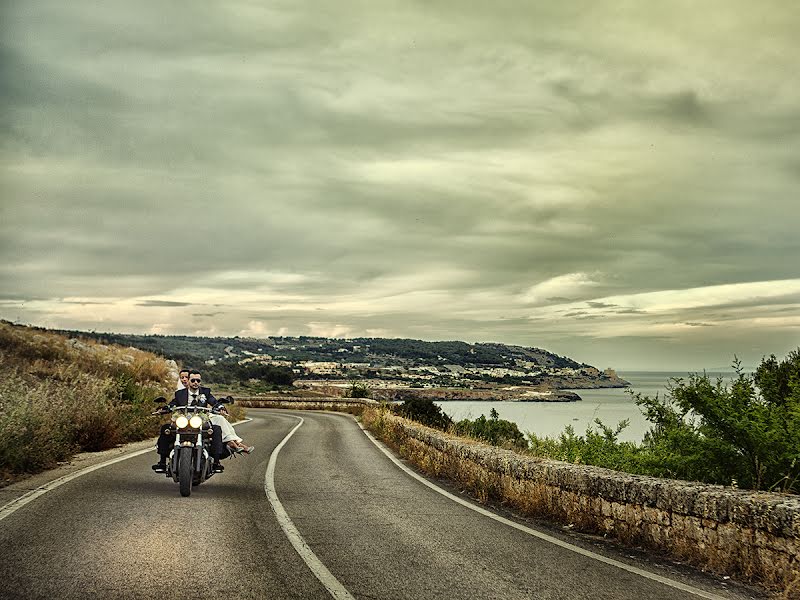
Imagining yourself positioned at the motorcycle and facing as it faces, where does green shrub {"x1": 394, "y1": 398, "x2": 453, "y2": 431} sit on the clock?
The green shrub is roughly at 7 o'clock from the motorcycle.

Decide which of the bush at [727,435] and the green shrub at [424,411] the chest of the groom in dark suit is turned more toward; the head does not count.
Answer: the bush

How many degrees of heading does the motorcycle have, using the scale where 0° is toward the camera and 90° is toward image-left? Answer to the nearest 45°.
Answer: approximately 0°

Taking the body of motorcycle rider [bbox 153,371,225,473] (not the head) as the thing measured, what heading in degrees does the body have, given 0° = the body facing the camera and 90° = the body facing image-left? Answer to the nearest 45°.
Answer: approximately 0°
